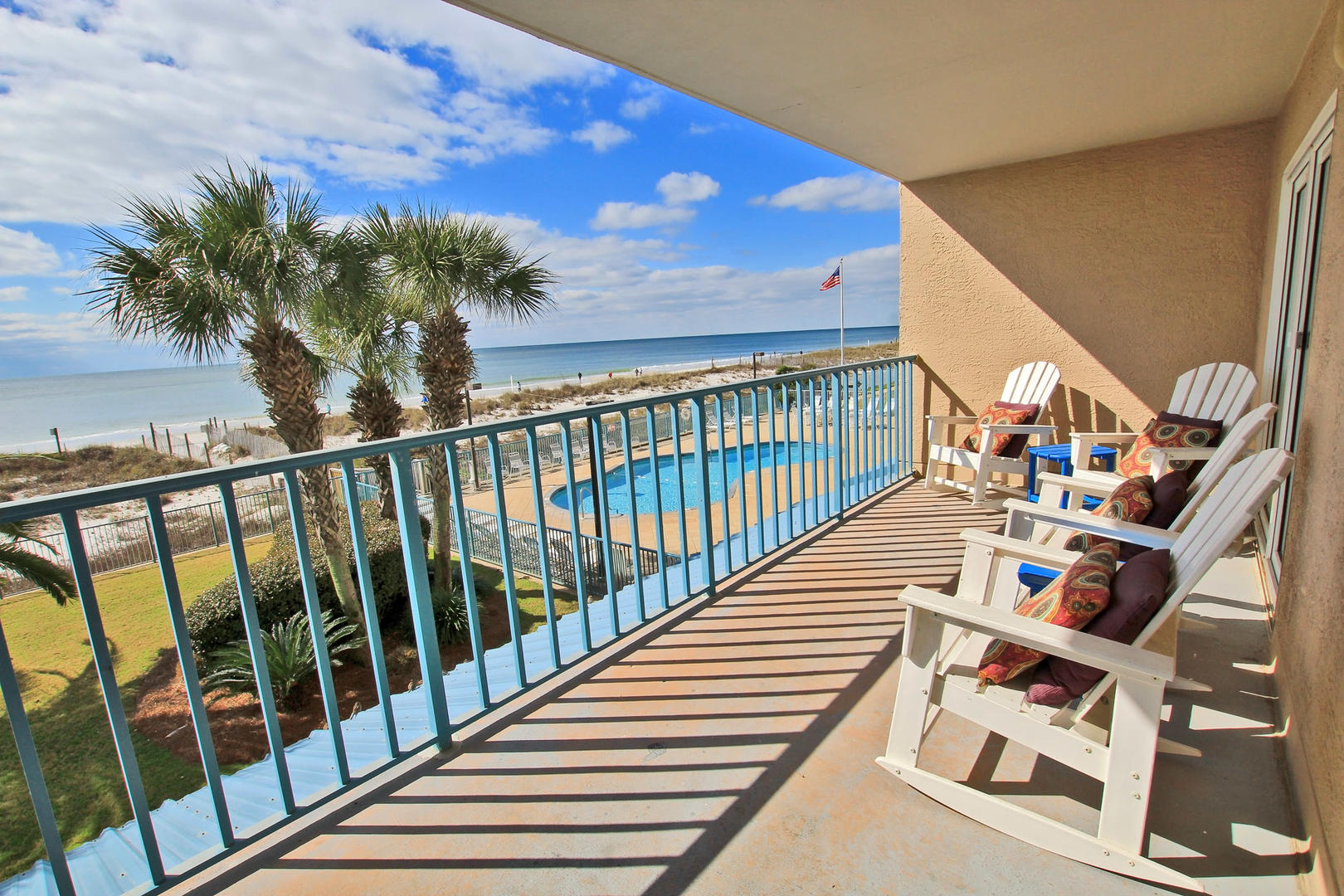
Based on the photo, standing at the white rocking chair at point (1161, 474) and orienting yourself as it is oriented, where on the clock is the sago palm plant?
The sago palm plant is roughly at 12 o'clock from the white rocking chair.

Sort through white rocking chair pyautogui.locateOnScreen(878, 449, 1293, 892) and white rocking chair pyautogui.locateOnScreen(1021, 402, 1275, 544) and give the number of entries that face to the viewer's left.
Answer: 2

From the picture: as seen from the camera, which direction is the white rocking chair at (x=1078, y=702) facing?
to the viewer's left

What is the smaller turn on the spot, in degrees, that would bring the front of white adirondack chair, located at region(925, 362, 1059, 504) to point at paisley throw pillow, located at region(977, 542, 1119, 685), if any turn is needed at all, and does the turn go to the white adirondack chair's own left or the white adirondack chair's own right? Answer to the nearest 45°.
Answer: approximately 45° to the white adirondack chair's own left

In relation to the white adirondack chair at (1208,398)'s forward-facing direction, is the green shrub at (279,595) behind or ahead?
ahead

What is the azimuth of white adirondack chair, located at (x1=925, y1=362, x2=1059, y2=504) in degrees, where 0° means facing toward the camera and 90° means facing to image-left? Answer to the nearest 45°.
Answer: approximately 45°

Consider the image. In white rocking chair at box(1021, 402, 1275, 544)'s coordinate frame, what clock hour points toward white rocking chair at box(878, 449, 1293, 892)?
white rocking chair at box(878, 449, 1293, 892) is roughly at 9 o'clock from white rocking chair at box(1021, 402, 1275, 544).

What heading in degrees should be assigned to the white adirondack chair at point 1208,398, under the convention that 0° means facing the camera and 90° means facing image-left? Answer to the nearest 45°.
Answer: approximately 45°

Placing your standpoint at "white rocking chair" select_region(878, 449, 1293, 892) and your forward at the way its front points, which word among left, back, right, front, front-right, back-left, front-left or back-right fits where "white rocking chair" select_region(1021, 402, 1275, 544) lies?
right

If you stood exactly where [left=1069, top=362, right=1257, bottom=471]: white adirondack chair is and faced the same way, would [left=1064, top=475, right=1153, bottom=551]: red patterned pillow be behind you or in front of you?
in front

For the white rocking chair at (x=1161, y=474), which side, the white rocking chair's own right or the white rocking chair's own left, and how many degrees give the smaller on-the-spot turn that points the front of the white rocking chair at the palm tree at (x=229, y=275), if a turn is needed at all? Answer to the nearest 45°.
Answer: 0° — it already faces it

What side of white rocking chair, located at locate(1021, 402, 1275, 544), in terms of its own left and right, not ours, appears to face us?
left

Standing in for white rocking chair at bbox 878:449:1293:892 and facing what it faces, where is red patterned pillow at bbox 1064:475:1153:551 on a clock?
The red patterned pillow is roughly at 3 o'clock from the white rocking chair.
